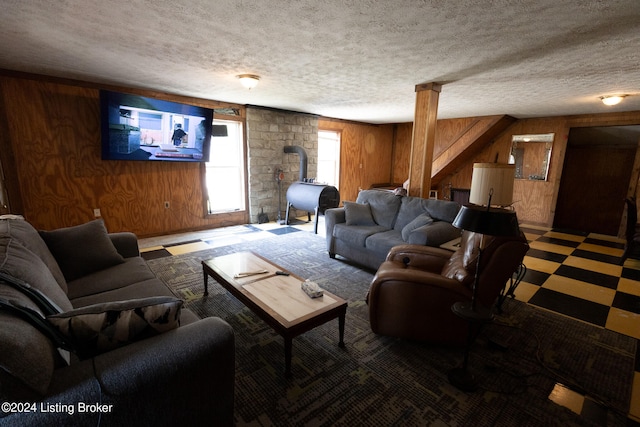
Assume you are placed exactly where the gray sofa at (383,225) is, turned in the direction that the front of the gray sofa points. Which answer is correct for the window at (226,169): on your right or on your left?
on your right

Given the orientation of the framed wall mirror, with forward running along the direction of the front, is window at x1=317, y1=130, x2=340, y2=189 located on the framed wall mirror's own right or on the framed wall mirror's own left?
on the framed wall mirror's own right

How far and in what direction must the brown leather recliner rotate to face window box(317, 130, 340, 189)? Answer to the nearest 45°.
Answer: approximately 45° to its right

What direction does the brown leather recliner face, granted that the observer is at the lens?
facing to the left of the viewer

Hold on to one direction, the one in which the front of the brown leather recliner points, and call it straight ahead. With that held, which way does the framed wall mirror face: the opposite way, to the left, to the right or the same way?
to the left

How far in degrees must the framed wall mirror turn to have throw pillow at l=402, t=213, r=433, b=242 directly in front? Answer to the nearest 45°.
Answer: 0° — it already faces it

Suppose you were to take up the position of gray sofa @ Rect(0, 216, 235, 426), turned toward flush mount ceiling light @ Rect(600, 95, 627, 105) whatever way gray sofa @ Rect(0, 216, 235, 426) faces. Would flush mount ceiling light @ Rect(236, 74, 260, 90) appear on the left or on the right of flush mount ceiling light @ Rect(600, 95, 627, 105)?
left

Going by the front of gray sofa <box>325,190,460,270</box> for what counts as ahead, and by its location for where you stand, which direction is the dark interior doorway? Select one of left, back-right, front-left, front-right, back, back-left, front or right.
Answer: back

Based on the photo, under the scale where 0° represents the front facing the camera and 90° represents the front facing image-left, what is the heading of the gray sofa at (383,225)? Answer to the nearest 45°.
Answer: approximately 45°

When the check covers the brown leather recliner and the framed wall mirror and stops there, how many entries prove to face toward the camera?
1
